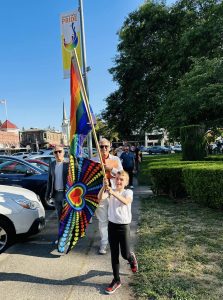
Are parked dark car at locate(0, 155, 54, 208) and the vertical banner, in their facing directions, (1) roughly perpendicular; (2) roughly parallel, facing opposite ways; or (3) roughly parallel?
roughly perpendicular

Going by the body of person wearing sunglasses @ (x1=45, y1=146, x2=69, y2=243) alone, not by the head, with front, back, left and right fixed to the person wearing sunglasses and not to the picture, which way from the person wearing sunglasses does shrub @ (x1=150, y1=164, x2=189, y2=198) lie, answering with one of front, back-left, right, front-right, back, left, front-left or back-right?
back-left

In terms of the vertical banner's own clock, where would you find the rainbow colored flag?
The rainbow colored flag is roughly at 12 o'clock from the vertical banner.

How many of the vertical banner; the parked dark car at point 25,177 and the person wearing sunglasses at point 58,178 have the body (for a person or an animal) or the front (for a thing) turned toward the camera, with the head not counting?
2

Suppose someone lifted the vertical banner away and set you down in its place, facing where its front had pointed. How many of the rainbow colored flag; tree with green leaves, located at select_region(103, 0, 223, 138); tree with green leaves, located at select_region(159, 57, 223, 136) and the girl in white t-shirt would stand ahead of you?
2
